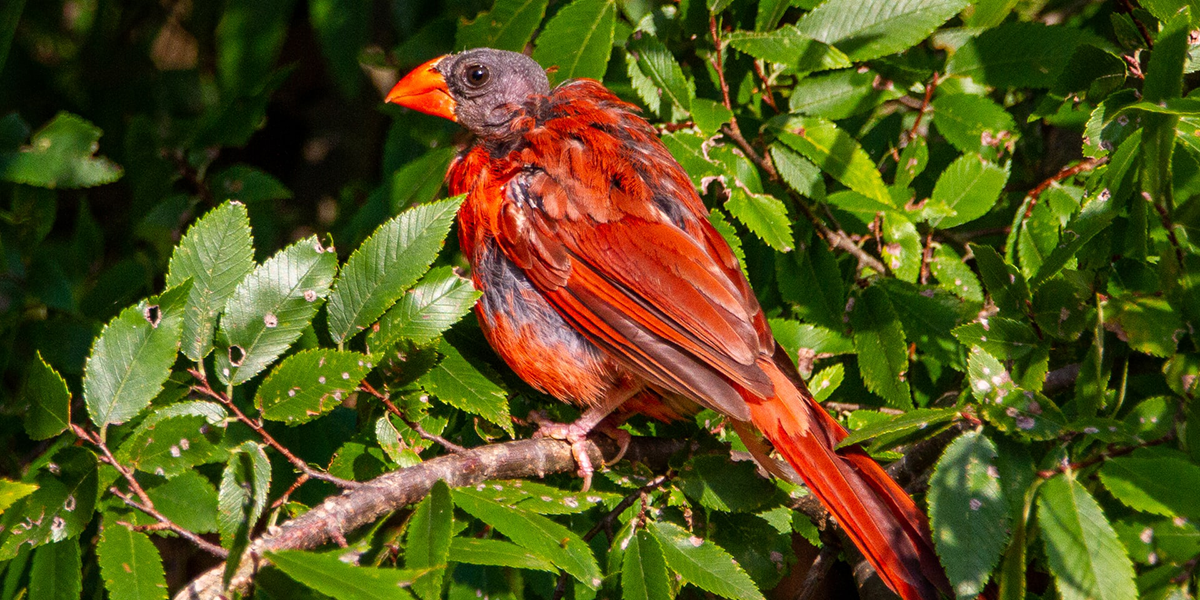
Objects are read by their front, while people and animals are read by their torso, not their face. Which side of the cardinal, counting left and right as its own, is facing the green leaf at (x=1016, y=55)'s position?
back

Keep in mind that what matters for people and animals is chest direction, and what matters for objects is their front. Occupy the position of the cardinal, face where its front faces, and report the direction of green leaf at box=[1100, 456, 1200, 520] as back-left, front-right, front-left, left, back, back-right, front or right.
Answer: back-left

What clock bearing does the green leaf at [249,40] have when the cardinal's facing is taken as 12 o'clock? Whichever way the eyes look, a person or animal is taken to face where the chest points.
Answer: The green leaf is roughly at 1 o'clock from the cardinal.

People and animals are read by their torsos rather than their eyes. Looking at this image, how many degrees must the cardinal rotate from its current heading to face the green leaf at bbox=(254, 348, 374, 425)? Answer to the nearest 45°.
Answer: approximately 45° to its left

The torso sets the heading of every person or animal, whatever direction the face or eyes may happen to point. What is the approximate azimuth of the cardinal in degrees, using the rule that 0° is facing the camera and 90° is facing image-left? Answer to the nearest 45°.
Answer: approximately 90°

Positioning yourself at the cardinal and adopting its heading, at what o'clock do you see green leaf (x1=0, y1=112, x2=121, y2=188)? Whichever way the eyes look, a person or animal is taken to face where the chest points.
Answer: The green leaf is roughly at 12 o'clock from the cardinal.
